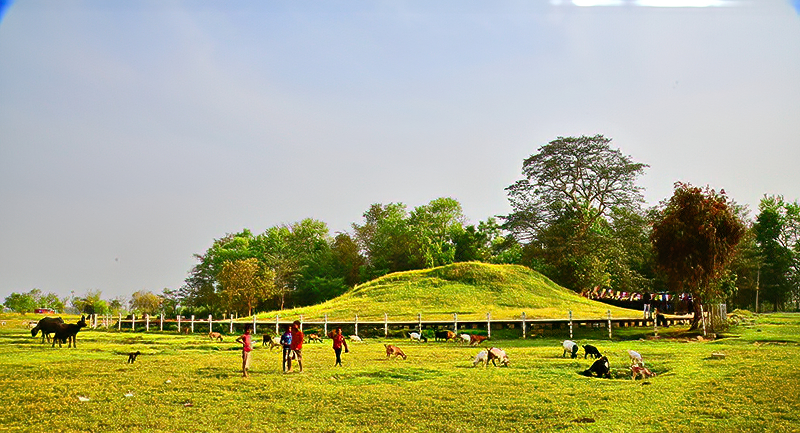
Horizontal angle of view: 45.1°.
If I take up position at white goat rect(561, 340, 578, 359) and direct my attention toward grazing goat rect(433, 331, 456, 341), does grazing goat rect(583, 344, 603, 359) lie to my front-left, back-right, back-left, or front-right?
back-right

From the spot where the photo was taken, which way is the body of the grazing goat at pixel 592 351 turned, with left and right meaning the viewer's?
facing to the right of the viewer

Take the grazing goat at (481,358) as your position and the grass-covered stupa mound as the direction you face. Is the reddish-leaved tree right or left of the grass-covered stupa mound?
right

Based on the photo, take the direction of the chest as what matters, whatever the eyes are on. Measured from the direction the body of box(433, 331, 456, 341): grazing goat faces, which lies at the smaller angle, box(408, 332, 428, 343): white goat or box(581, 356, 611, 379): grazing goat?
the grazing goat

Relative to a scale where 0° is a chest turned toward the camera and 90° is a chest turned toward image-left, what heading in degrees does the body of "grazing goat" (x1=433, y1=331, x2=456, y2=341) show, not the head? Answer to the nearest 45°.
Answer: approximately 270°

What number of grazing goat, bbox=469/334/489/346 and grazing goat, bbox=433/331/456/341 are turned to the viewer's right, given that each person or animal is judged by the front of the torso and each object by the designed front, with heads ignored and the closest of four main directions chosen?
2

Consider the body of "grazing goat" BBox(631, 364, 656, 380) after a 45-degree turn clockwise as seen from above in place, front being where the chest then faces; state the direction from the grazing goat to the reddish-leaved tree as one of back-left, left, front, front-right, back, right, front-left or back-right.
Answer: back-left

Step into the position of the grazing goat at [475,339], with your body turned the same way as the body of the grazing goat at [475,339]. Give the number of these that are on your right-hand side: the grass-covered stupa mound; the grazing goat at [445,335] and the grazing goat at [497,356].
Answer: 1

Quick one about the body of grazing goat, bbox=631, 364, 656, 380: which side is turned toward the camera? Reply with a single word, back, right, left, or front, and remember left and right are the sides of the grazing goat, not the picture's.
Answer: right

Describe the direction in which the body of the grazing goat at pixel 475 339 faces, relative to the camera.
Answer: to the viewer's right
